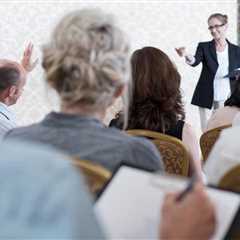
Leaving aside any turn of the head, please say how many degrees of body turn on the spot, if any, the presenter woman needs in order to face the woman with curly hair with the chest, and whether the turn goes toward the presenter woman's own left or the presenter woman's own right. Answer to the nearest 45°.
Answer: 0° — they already face them

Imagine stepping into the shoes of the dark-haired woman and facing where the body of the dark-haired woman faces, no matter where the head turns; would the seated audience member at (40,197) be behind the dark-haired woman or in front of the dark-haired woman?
behind

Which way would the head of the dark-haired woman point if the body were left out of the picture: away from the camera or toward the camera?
away from the camera

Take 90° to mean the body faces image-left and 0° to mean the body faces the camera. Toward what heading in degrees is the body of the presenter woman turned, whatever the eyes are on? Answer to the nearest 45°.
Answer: approximately 0°

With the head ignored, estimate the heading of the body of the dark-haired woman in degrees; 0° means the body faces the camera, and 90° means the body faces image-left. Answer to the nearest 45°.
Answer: approximately 180°

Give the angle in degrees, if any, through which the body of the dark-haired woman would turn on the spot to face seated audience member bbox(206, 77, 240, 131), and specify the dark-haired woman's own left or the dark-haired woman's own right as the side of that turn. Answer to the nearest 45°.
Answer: approximately 45° to the dark-haired woman's own right

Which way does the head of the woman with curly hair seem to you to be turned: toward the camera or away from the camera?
away from the camera
